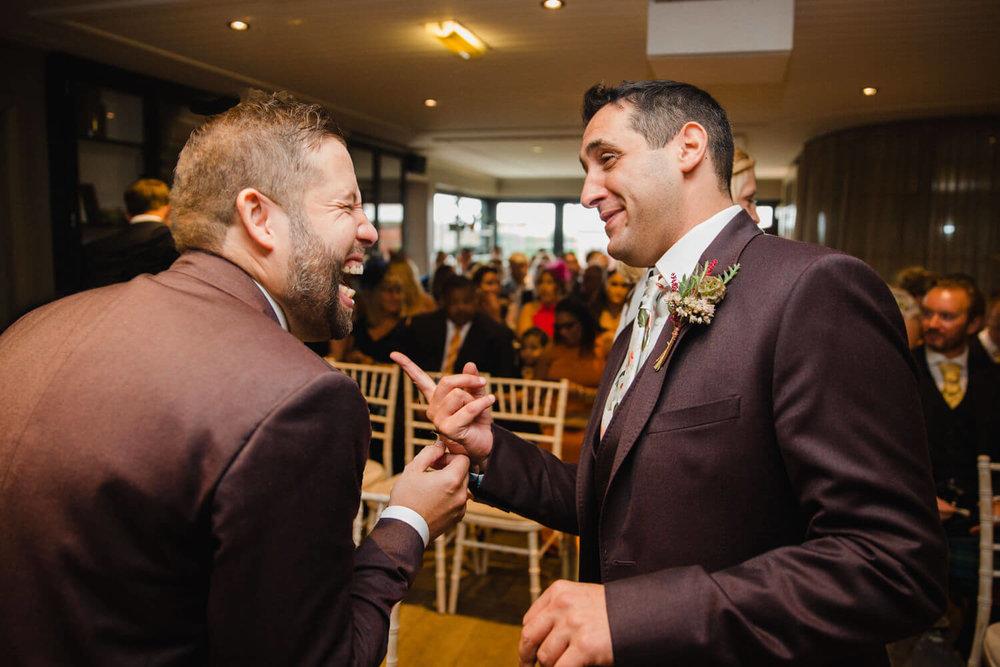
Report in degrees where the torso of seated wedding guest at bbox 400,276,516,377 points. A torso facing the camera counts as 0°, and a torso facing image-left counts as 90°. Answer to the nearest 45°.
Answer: approximately 0°

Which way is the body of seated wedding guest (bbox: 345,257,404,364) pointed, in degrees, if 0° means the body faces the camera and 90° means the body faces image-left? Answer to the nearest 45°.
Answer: approximately 0°

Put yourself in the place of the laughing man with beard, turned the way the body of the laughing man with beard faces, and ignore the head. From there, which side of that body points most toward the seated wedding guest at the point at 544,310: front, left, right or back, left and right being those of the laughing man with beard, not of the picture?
front

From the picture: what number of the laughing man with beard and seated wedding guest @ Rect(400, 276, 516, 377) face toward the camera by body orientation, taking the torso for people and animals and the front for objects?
1

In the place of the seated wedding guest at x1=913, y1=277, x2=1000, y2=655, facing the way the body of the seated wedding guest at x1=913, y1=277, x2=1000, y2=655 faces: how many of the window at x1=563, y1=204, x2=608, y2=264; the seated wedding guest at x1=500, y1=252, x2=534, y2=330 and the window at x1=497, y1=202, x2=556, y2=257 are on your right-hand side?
3

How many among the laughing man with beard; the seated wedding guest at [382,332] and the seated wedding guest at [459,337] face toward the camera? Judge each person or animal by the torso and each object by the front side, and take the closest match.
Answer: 2

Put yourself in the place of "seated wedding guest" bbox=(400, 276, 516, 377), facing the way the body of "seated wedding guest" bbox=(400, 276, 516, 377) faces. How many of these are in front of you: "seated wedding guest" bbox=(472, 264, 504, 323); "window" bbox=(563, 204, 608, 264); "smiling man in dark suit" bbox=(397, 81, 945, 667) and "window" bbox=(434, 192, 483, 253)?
1

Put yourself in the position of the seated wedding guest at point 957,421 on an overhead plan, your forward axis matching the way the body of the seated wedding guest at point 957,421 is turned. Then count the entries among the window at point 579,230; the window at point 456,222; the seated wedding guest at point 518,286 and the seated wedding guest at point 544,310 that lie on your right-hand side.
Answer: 4

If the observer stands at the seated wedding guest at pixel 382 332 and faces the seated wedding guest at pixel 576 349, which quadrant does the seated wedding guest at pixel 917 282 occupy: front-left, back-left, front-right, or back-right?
front-left

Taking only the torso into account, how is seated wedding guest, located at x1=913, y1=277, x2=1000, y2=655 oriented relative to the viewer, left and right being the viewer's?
facing the viewer and to the left of the viewer

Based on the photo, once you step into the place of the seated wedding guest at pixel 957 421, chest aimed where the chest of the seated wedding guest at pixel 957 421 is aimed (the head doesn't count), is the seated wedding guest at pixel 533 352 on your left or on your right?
on your right
